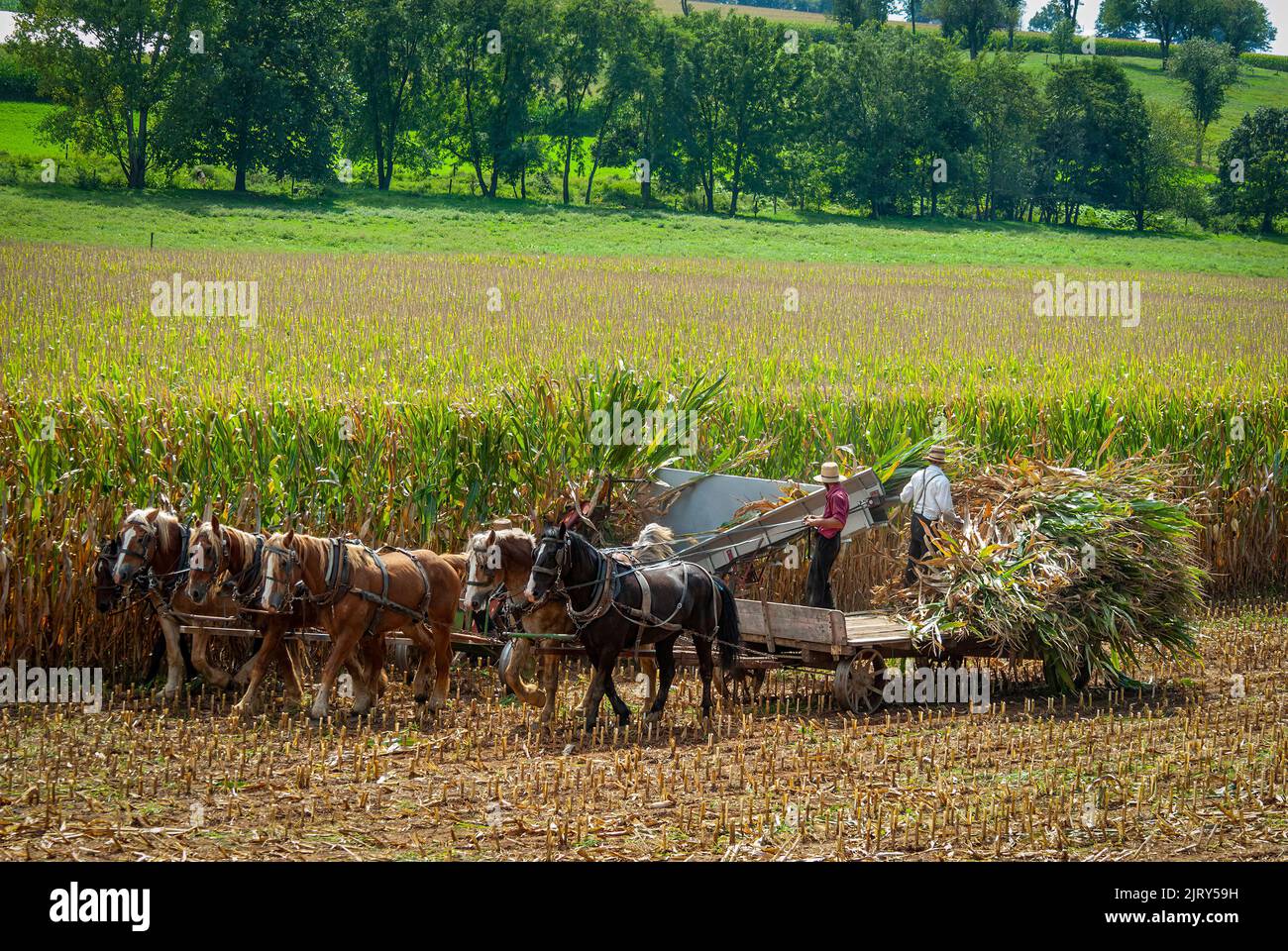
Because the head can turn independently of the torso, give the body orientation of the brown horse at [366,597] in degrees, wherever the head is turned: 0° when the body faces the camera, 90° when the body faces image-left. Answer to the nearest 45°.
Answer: approximately 45°

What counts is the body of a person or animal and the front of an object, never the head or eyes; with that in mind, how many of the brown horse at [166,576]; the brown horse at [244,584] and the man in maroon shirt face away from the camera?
0

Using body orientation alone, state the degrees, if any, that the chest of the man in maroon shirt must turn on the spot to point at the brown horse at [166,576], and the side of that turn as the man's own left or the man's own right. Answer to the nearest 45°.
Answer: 0° — they already face it

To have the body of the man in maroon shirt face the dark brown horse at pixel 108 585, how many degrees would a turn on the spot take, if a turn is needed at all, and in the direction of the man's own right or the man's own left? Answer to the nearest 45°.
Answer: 0° — they already face it

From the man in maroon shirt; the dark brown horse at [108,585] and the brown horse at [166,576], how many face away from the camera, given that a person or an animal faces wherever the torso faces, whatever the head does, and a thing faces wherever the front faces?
0

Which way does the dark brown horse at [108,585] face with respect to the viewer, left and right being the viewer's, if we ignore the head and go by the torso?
facing the viewer and to the left of the viewer

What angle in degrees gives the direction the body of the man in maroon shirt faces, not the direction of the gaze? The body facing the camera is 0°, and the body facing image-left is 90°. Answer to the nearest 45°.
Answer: approximately 90°

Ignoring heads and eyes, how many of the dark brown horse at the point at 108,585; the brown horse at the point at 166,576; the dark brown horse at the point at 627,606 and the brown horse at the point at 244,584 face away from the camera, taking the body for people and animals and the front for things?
0

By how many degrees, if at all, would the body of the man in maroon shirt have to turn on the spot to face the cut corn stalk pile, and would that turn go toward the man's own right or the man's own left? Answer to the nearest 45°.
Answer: approximately 180°

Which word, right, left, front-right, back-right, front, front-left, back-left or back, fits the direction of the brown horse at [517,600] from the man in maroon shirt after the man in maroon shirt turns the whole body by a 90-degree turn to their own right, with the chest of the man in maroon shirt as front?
back-left

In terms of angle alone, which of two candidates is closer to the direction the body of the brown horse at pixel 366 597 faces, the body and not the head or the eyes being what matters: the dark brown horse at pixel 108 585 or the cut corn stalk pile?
the dark brown horse

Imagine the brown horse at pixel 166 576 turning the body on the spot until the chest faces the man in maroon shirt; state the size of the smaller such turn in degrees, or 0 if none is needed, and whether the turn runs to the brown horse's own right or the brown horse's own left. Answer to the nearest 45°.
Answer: approximately 135° to the brown horse's own left

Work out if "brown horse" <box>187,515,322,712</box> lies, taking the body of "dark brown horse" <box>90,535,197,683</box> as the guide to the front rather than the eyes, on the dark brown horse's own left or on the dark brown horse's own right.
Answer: on the dark brown horse's own left
